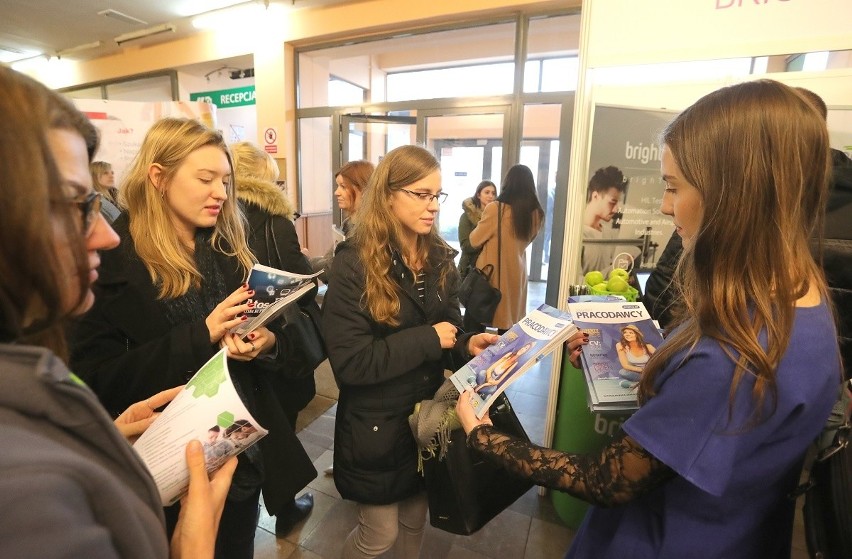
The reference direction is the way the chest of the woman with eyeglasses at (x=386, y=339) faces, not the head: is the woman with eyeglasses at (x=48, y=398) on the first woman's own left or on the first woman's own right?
on the first woman's own right

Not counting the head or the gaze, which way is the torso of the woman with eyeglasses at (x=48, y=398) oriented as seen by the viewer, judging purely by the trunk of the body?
to the viewer's right

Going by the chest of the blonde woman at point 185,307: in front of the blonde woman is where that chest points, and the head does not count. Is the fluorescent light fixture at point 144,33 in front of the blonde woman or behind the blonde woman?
behind

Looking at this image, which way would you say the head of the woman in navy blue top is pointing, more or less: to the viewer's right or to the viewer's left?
to the viewer's left

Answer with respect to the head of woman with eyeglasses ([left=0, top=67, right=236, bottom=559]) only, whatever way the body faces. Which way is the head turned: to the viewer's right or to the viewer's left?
to the viewer's right

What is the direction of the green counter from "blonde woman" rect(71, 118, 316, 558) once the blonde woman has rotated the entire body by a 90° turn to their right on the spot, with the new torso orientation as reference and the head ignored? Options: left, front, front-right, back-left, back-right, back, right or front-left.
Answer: back-left

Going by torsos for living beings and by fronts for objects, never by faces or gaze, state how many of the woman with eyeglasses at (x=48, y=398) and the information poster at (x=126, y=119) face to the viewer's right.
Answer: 1

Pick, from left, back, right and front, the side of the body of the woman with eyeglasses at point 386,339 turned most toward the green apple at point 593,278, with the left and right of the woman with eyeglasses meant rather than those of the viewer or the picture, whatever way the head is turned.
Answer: left

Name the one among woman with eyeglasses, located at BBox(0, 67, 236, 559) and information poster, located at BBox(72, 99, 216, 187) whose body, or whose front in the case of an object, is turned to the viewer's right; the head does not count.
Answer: the woman with eyeglasses

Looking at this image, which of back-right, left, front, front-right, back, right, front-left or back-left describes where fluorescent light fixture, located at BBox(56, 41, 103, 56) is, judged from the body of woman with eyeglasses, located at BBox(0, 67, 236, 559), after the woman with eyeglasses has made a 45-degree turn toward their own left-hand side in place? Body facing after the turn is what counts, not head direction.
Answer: front-left
